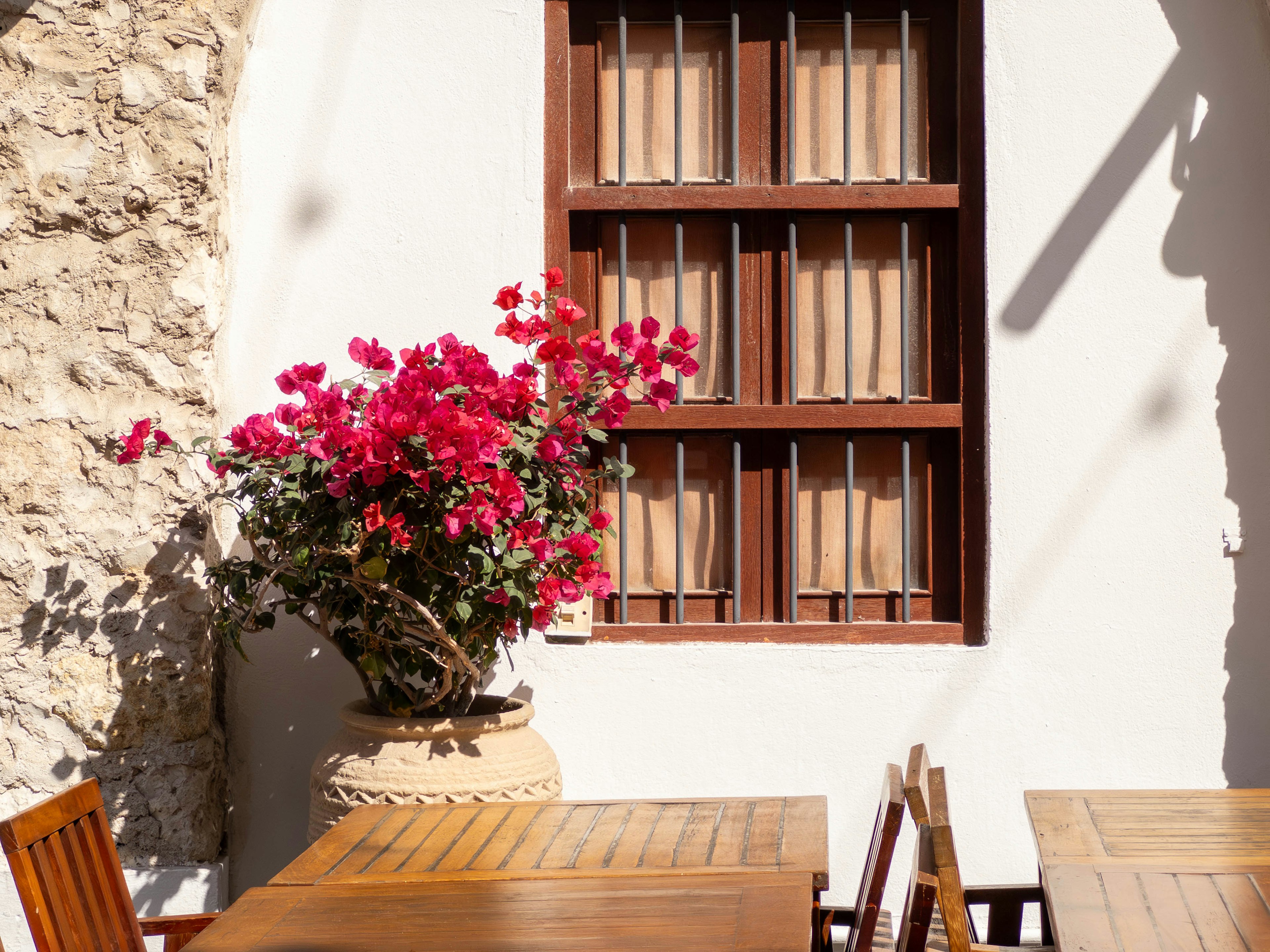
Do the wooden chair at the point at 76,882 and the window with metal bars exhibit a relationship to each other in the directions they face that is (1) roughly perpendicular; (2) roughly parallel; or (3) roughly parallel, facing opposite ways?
roughly perpendicular

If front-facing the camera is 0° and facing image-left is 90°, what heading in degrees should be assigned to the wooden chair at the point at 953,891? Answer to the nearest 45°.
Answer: approximately 270°

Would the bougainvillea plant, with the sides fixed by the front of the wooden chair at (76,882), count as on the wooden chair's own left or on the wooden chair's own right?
on the wooden chair's own left

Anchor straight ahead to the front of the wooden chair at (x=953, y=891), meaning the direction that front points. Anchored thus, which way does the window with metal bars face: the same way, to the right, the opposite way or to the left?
to the right

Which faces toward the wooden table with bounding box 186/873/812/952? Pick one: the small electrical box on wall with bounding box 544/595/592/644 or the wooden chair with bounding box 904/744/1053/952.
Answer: the small electrical box on wall

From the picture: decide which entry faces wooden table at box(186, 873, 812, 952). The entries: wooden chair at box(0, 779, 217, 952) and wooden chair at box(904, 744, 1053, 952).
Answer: wooden chair at box(0, 779, 217, 952)

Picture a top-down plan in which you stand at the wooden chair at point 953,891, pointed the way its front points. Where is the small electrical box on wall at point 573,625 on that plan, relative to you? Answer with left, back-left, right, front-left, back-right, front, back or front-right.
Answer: back-left

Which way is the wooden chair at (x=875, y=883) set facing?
to the viewer's left

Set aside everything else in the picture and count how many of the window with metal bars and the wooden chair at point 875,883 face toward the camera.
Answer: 1

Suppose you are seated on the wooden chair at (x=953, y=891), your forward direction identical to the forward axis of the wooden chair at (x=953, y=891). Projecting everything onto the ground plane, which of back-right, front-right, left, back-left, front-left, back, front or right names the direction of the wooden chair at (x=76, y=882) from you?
back

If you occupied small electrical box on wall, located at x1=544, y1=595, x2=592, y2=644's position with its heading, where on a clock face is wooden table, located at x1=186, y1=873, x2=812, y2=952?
The wooden table is roughly at 12 o'clock from the small electrical box on wall.

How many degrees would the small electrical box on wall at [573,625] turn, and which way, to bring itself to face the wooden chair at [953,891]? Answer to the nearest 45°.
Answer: approximately 45° to its left
